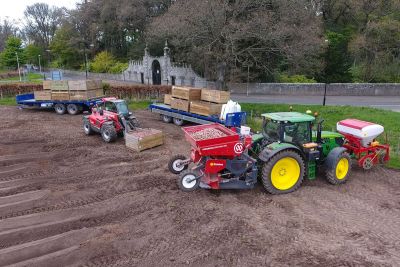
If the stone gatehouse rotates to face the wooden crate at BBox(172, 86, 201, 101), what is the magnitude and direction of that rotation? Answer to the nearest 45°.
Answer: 0° — it already faces it

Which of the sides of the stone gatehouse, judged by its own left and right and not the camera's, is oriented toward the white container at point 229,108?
front

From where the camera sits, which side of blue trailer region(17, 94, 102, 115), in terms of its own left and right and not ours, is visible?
left

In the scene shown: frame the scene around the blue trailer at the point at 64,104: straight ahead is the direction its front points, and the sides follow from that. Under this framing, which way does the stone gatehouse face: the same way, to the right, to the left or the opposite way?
to the left

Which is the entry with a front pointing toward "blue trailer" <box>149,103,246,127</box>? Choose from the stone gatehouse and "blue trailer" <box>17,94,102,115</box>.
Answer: the stone gatehouse

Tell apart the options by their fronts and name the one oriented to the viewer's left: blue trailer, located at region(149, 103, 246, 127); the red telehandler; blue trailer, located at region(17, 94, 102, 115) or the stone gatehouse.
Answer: blue trailer, located at region(17, 94, 102, 115)

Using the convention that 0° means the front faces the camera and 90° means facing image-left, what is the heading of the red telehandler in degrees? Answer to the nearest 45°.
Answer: approximately 315°

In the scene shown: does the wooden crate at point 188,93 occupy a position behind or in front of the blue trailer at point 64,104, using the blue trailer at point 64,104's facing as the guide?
behind

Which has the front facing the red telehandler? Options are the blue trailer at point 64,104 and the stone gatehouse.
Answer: the stone gatehouse

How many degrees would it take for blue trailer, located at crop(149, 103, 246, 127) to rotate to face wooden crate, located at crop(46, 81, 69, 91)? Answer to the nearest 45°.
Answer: approximately 180°

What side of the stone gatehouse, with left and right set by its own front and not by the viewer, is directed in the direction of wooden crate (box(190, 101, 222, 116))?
front

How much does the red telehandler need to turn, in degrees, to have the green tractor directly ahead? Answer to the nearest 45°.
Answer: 0° — it already faces it

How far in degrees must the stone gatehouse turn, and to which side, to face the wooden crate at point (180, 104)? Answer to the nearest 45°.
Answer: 0° — it already faces it
